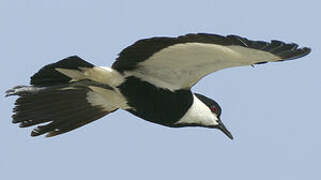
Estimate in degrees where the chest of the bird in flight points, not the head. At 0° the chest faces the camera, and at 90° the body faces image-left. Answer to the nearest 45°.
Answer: approximately 270°
